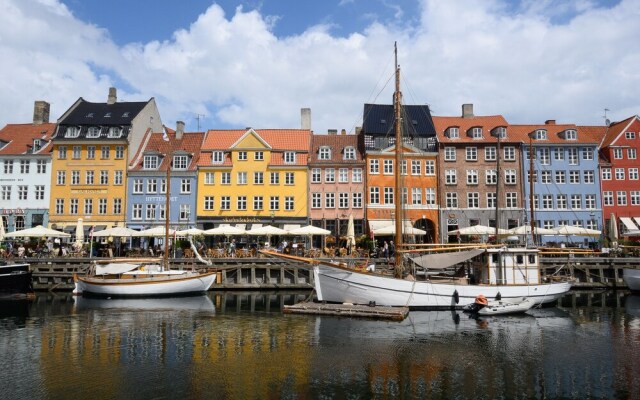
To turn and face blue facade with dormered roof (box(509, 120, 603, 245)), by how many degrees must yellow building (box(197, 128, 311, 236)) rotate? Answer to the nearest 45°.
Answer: approximately 90° to its left

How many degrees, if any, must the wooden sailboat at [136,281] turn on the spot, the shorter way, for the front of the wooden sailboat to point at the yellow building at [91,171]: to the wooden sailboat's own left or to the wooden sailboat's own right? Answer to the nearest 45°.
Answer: approximately 90° to the wooden sailboat's own left

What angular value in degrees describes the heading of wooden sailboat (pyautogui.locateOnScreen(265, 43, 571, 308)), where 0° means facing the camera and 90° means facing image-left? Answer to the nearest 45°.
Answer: approximately 90°

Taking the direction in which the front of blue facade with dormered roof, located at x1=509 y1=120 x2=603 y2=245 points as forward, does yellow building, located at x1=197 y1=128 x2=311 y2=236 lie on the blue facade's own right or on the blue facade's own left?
on the blue facade's own right

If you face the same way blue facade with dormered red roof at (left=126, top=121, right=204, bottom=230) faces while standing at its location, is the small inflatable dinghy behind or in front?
in front

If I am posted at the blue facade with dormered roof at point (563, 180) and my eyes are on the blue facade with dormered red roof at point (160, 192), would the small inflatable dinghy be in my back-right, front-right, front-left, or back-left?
front-left

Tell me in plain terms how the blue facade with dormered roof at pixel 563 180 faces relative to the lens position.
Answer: facing the viewer

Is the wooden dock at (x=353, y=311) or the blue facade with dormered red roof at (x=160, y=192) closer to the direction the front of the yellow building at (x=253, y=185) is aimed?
the wooden dock

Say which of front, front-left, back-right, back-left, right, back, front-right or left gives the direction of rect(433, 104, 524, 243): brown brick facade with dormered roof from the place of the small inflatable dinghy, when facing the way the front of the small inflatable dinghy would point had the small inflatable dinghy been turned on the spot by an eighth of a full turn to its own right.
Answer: back-left

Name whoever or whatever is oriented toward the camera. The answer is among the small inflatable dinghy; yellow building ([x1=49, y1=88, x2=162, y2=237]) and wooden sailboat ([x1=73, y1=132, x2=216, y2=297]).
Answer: the yellow building

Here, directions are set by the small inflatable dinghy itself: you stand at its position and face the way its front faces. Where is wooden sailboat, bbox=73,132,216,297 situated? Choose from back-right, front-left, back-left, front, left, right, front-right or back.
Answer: back

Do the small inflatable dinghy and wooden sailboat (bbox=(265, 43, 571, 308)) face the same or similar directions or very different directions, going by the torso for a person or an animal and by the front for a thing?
very different directions

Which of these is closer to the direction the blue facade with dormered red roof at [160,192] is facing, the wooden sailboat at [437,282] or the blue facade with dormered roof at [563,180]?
the wooden sailboat

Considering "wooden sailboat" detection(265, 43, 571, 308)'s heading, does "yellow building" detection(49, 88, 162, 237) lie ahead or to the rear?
ahead

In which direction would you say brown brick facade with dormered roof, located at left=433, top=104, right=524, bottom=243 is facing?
toward the camera

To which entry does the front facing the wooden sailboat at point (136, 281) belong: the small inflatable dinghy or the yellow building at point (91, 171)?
the yellow building
